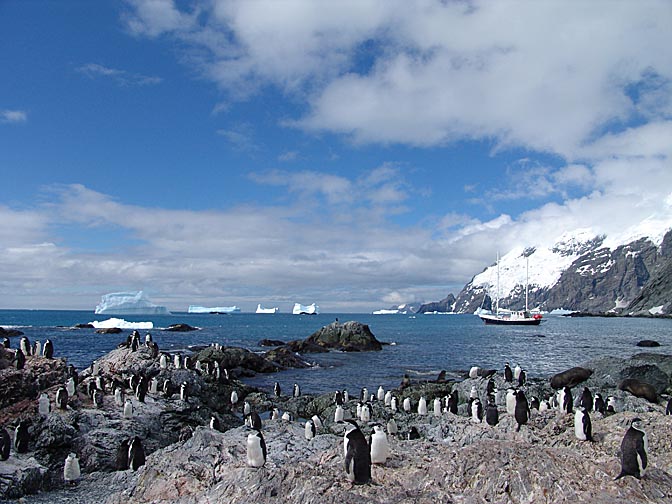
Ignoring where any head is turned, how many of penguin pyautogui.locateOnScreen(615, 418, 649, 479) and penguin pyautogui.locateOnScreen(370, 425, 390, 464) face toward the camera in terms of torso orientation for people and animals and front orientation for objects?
1

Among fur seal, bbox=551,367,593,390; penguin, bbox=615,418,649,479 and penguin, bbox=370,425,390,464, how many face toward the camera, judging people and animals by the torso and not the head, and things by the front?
1

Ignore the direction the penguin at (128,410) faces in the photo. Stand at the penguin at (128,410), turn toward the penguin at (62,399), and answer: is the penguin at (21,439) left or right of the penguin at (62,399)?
left

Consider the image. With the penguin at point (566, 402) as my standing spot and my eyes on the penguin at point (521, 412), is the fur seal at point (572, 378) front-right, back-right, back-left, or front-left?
back-right

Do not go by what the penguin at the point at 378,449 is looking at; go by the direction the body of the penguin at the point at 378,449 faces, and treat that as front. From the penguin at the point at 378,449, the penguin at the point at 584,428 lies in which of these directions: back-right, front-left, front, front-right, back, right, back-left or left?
back-left

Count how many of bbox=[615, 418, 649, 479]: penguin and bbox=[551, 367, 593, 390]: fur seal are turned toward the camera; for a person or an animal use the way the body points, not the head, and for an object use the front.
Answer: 0
